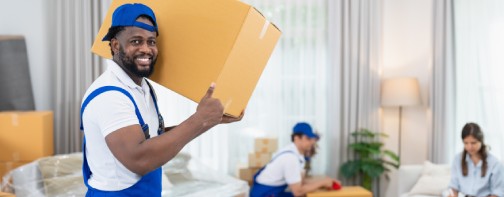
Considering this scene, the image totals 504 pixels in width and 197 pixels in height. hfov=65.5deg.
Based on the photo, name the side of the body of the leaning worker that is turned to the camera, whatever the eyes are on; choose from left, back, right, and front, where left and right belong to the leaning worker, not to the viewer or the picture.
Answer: right

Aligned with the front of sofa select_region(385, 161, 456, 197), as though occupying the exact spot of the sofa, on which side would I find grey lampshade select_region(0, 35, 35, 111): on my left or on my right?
on my right

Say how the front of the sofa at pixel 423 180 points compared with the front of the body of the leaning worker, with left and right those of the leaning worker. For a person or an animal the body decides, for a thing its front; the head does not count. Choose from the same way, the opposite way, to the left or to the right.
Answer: to the right

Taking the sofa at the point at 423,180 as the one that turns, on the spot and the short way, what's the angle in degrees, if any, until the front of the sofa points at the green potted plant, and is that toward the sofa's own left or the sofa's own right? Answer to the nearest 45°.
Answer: approximately 135° to the sofa's own right

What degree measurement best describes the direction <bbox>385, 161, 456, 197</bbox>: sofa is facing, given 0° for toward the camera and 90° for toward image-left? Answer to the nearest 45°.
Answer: approximately 0°

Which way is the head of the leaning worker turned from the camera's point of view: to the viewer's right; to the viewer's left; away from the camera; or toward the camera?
to the viewer's right
